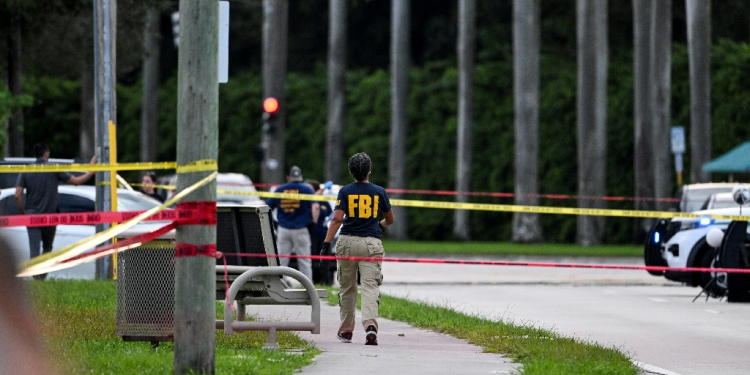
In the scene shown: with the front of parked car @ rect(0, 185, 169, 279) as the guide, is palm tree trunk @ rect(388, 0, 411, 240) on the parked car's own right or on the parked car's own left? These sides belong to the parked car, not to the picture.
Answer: on the parked car's own left

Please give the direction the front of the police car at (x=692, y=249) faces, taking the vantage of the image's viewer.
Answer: facing the viewer and to the left of the viewer

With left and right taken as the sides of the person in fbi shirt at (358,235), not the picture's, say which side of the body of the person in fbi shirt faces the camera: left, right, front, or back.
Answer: back

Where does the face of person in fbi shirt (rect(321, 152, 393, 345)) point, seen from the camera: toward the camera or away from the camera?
away from the camera

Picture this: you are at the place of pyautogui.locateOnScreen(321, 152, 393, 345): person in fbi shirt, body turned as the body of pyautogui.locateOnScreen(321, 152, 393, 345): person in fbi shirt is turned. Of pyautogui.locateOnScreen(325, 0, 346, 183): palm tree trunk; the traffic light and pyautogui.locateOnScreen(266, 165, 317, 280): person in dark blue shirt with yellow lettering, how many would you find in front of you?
3

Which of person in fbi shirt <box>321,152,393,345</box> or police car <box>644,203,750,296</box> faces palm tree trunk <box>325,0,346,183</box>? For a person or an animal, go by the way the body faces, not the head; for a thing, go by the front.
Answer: the person in fbi shirt

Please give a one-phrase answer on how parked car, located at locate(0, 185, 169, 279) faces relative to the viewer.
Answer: facing to the right of the viewer

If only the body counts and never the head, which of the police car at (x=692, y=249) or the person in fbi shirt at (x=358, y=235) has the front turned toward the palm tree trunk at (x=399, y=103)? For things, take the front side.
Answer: the person in fbi shirt

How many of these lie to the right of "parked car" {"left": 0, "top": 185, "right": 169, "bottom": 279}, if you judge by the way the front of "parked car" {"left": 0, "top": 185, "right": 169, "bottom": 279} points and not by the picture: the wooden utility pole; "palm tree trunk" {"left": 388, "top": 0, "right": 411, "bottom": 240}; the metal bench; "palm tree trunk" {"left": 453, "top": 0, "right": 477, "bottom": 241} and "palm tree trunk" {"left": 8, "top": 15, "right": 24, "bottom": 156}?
2

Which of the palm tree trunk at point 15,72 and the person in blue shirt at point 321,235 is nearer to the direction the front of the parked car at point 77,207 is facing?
the person in blue shirt

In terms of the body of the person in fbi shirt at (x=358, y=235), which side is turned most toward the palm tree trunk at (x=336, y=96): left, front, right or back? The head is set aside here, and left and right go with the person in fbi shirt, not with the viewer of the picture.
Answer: front
